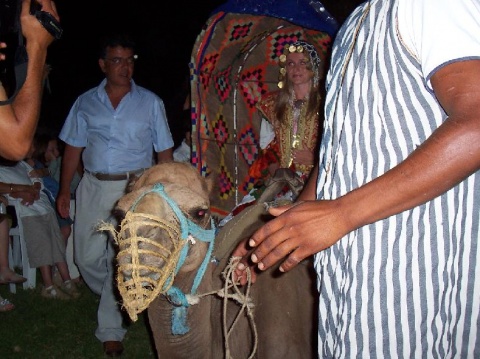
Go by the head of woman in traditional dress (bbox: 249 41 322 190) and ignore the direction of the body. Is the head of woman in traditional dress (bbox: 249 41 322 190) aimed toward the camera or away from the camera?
toward the camera

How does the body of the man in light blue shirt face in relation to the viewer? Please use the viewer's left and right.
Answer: facing the viewer

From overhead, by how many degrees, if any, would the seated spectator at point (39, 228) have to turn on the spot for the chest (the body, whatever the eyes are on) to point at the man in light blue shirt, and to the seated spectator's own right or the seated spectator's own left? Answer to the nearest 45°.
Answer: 0° — they already face them

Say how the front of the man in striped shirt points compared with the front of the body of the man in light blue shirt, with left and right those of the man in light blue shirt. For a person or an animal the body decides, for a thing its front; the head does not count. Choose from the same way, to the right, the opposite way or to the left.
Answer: to the right

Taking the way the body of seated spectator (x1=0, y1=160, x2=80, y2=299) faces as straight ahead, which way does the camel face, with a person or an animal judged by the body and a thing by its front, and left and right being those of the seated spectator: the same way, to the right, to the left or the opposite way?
to the right

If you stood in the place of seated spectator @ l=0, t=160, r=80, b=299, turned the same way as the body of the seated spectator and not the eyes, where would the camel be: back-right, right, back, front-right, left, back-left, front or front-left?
front-right

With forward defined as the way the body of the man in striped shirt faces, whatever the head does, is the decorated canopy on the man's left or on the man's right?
on the man's right

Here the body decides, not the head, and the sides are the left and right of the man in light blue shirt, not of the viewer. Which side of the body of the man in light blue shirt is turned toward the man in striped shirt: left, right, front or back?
front

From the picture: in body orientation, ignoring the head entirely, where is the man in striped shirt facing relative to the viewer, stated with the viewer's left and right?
facing the viewer and to the left of the viewer

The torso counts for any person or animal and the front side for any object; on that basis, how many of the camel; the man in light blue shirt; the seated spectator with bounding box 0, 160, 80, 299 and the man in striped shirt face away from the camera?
0

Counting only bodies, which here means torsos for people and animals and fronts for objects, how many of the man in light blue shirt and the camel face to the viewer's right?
0
